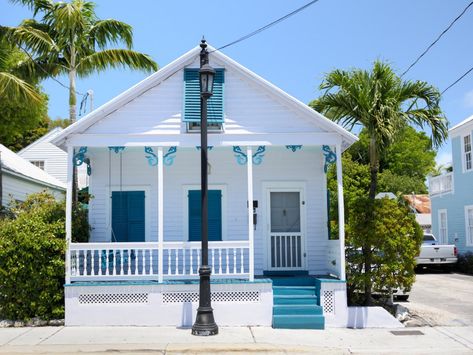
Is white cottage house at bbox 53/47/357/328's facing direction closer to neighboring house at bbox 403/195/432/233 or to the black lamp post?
the black lamp post

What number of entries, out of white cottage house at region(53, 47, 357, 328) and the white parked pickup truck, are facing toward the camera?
1

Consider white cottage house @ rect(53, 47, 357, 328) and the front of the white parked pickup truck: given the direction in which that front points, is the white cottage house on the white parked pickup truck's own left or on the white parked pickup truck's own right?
on the white parked pickup truck's own left

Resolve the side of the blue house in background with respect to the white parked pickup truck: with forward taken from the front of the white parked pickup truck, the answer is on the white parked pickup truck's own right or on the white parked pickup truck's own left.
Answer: on the white parked pickup truck's own right

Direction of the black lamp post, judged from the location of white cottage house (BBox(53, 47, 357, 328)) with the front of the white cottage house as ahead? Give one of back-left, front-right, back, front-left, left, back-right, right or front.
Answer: front

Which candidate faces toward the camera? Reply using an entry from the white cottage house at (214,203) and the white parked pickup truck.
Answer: the white cottage house

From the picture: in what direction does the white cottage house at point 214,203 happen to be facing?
toward the camera

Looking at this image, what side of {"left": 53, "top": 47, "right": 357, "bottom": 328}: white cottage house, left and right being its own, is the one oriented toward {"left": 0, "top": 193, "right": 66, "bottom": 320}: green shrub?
right

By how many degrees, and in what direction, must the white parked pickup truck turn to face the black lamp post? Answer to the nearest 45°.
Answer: approximately 135° to its left

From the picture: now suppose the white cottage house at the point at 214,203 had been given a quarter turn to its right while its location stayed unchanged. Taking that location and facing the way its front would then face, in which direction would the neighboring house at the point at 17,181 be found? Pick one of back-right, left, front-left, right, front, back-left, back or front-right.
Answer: front-right

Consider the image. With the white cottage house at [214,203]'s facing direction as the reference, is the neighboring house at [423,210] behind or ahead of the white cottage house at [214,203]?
behind

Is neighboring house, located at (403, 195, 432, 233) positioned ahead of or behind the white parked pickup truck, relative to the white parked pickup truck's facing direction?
ahead

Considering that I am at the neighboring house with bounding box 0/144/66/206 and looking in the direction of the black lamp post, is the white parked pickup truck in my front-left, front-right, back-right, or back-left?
front-left

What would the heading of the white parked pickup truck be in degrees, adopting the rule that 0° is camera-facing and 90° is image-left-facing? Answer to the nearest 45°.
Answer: approximately 135°

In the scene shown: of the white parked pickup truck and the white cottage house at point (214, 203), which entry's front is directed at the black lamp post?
the white cottage house

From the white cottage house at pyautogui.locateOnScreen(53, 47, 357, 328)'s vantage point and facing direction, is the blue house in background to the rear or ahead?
to the rear
